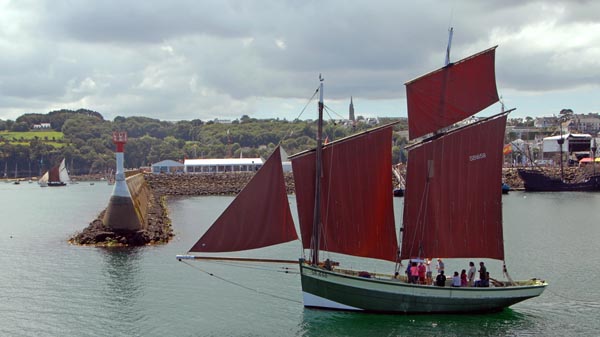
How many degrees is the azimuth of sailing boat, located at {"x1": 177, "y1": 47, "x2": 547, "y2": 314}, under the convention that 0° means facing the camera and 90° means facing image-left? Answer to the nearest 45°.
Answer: approximately 90°
